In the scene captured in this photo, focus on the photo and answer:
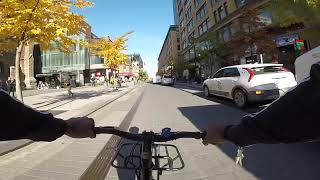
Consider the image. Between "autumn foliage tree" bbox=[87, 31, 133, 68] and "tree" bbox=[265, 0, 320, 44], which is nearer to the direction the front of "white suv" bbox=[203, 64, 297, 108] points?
the autumn foliage tree

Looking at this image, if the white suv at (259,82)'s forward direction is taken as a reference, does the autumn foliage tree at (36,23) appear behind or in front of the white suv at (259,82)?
in front

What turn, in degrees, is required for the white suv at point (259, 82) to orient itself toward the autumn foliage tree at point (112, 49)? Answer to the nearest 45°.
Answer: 0° — it already faces it

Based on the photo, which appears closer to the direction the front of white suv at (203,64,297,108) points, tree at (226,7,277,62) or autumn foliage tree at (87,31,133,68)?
the autumn foliage tree

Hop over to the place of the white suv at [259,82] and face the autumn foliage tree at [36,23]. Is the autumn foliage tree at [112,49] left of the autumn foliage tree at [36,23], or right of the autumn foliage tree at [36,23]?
right

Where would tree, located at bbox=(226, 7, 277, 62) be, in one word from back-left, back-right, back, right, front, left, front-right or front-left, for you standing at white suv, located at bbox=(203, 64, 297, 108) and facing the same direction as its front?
front-right

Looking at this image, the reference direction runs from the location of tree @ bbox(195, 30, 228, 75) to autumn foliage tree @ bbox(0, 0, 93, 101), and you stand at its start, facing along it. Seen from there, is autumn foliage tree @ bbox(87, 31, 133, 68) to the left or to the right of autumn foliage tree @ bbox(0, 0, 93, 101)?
right

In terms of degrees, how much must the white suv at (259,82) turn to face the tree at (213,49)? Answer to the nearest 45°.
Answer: approximately 45° to its right

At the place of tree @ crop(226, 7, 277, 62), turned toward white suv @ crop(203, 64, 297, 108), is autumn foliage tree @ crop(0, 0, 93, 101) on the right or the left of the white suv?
right

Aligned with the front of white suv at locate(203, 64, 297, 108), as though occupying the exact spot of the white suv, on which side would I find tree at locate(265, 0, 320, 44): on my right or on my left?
on my right
